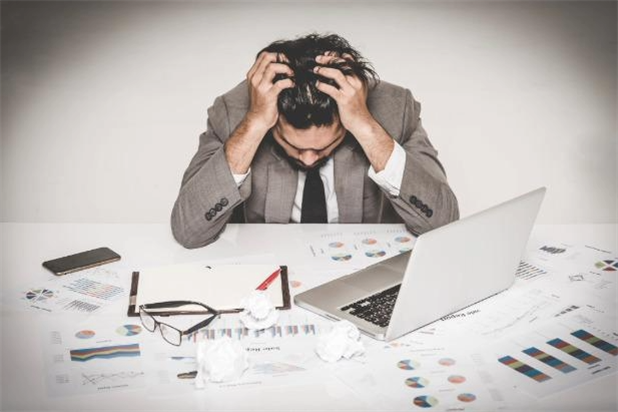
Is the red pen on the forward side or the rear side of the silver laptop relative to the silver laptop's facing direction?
on the forward side

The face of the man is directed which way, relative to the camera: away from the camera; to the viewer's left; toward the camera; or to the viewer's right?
toward the camera

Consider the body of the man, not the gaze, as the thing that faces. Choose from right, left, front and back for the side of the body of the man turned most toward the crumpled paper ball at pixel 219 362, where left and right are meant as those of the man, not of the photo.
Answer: front

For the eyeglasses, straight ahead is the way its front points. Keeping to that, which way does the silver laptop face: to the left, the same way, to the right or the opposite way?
to the right

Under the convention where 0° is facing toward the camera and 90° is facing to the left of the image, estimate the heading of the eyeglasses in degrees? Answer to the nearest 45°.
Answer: approximately 45°

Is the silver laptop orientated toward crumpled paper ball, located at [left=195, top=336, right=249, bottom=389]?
no

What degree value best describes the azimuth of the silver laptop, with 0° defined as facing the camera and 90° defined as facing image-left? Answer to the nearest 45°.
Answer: approximately 135°

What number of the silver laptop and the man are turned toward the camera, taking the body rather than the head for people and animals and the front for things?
1

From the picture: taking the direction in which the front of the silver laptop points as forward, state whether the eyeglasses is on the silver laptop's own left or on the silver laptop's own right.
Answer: on the silver laptop's own left

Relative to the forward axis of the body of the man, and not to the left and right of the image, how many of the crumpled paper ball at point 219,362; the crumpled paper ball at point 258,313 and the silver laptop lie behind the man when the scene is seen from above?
0

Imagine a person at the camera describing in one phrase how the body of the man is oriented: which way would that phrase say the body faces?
toward the camera

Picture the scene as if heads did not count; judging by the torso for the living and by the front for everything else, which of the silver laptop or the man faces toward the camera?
the man

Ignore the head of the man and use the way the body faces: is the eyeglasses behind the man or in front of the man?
in front

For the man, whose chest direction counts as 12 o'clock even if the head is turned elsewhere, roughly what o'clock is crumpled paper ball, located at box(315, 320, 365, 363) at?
The crumpled paper ball is roughly at 12 o'clock from the man.
